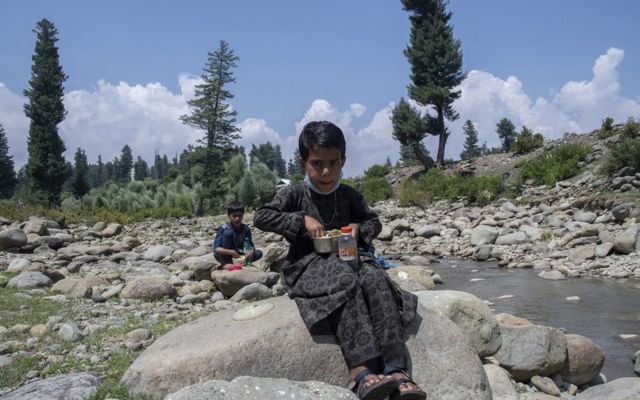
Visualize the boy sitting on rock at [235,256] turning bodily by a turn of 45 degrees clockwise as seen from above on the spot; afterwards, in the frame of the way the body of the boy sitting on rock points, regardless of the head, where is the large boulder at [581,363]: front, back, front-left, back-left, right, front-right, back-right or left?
left

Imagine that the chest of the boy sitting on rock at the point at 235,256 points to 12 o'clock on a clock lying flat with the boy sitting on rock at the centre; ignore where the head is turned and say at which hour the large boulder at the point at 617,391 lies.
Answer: The large boulder is roughly at 11 o'clock from the boy sitting on rock.

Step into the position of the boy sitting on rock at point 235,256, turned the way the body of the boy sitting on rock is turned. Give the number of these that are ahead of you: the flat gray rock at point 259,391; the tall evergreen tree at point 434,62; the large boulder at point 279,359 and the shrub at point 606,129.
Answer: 2

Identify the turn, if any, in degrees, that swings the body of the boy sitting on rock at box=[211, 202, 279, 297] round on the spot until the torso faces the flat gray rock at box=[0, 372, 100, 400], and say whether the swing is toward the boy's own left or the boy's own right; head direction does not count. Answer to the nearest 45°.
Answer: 0° — they already face it

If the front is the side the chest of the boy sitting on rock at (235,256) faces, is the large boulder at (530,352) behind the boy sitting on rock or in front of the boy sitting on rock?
in front

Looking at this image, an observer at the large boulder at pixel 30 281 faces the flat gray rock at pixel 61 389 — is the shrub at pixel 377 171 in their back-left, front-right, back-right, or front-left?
back-left

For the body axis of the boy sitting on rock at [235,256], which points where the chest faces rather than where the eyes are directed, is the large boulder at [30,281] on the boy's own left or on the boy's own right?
on the boy's own right

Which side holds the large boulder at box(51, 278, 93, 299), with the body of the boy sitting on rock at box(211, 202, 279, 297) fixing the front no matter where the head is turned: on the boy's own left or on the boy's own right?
on the boy's own right

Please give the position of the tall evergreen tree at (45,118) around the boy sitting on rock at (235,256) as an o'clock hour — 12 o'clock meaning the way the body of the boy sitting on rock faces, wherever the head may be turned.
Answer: The tall evergreen tree is roughly at 5 o'clock from the boy sitting on rock.

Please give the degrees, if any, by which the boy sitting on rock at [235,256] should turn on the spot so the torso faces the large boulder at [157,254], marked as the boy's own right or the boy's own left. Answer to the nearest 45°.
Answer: approximately 135° to the boy's own right

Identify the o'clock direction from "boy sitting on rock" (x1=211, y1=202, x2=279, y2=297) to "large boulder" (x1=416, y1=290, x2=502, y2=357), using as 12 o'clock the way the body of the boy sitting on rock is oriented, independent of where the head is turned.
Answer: The large boulder is roughly at 11 o'clock from the boy sitting on rock.

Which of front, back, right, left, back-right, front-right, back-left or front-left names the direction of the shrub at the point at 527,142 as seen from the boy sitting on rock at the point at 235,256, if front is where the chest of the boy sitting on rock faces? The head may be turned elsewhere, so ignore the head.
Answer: back-left

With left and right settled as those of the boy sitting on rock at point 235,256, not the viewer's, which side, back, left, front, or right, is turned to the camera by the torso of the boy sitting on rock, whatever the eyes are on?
front

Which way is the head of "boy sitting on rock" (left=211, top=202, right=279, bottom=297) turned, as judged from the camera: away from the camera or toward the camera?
toward the camera

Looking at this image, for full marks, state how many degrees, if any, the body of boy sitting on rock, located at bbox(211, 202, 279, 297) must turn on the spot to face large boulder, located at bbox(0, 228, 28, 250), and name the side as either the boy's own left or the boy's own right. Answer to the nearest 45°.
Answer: approximately 135° to the boy's own right
